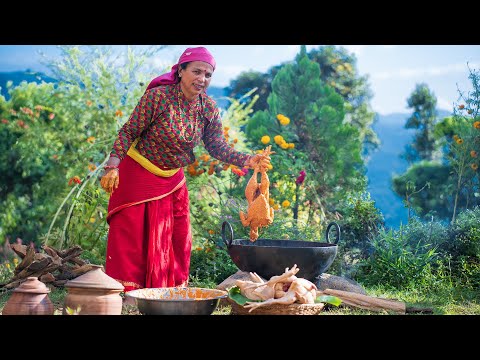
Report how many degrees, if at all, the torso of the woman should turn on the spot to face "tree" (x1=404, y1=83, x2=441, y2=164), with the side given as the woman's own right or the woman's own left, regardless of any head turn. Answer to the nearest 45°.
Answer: approximately 90° to the woman's own left

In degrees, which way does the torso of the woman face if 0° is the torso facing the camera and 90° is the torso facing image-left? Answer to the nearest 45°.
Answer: approximately 315°

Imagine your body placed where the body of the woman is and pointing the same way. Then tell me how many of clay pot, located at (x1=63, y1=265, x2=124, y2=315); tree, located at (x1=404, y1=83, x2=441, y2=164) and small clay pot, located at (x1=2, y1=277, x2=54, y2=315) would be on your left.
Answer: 1

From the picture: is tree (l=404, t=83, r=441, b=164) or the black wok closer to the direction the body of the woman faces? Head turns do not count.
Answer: the black wok

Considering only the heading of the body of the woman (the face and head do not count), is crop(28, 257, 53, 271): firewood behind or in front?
behind

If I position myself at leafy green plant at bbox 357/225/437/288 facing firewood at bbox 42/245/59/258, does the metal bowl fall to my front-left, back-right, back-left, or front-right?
front-left

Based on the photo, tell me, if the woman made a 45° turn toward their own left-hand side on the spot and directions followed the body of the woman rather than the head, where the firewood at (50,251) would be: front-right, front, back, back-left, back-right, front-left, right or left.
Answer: back-left

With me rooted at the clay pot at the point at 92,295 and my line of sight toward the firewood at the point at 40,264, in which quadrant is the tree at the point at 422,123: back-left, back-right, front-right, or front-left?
front-right

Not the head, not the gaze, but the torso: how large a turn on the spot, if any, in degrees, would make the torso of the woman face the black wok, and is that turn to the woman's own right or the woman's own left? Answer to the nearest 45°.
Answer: approximately 45° to the woman's own left

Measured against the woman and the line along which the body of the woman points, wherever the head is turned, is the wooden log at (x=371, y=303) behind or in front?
in front

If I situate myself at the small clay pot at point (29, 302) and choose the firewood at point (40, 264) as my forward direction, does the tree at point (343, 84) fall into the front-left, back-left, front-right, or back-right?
front-right

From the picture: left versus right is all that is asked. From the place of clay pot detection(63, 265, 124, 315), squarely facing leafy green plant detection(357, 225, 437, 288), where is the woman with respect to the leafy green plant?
left

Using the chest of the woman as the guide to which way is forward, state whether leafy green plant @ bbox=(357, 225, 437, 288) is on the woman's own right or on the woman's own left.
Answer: on the woman's own left

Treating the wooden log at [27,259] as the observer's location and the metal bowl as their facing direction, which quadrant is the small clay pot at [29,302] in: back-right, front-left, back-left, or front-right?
front-right
